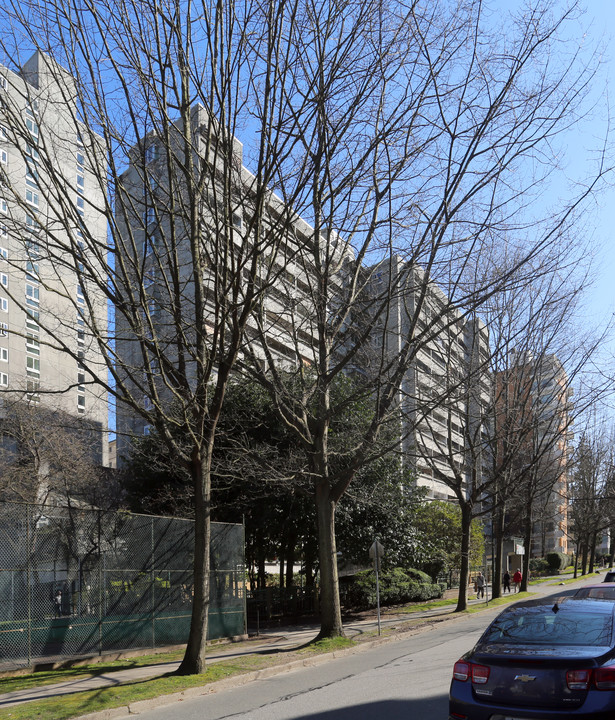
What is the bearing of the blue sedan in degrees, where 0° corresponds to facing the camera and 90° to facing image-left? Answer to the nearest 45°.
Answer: approximately 180°

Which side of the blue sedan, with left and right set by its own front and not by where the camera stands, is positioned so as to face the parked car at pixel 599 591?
front

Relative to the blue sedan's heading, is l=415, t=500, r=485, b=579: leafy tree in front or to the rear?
in front

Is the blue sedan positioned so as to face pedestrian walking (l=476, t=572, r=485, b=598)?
yes

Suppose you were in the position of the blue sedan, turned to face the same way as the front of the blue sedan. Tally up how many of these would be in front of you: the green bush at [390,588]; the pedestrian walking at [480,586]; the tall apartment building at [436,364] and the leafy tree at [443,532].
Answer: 4

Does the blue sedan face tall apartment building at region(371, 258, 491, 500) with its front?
yes

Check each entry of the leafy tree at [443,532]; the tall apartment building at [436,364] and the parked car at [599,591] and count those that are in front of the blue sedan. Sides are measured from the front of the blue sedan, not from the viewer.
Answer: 3

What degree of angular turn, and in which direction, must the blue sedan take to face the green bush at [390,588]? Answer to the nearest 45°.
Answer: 0° — it already faces it
